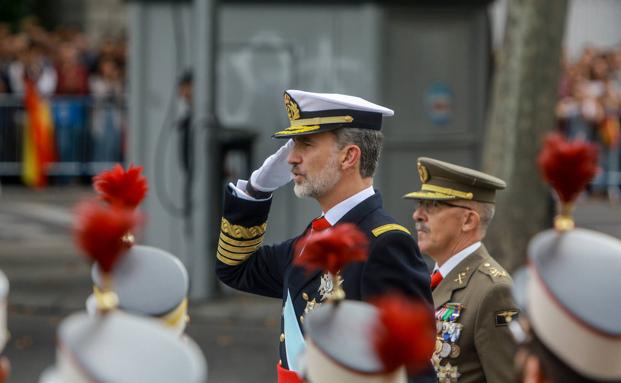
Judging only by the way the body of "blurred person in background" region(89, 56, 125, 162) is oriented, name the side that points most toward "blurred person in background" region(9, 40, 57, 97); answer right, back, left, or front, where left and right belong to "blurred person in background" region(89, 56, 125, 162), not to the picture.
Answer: right

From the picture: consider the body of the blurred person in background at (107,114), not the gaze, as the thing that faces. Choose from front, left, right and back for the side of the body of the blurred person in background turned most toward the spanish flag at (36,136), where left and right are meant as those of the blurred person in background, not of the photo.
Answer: right

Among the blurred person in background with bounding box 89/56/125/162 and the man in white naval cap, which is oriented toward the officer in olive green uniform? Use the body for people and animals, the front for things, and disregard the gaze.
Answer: the blurred person in background

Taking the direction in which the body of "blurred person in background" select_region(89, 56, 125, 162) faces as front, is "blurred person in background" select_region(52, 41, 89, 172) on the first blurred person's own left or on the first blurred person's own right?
on the first blurred person's own right

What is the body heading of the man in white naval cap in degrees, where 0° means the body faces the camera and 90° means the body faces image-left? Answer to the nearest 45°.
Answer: approximately 45°

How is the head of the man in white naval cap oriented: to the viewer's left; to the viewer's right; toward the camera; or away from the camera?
to the viewer's left

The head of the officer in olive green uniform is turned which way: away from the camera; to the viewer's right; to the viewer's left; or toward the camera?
to the viewer's left

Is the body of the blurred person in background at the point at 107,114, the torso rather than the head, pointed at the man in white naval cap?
yes

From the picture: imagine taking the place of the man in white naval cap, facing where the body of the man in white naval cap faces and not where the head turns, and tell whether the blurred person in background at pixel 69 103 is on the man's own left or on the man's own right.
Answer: on the man's own right
